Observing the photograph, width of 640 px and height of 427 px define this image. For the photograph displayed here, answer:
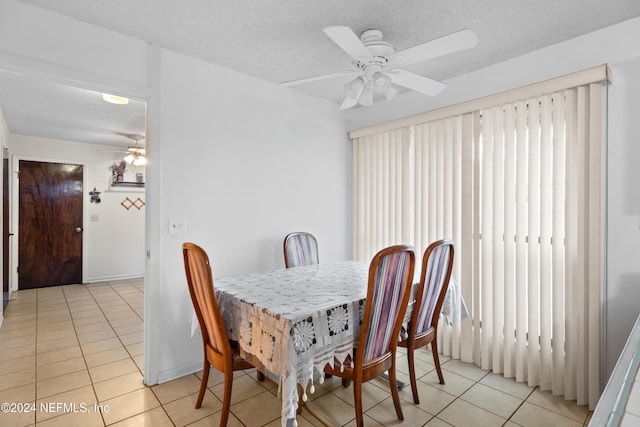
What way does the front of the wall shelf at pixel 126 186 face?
toward the camera

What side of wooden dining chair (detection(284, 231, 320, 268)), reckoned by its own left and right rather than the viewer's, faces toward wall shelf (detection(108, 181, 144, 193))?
back

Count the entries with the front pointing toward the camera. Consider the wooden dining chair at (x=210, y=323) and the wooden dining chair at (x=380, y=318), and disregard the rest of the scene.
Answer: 0

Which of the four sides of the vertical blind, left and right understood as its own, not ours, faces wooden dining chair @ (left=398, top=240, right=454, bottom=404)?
front

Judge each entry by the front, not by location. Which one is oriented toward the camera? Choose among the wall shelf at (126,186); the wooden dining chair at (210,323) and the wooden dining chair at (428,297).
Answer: the wall shelf

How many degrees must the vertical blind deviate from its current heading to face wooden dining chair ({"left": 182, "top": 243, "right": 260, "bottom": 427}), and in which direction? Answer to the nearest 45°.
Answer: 0° — it already faces it

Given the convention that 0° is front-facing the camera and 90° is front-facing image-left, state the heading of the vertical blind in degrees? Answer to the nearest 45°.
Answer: approximately 45°

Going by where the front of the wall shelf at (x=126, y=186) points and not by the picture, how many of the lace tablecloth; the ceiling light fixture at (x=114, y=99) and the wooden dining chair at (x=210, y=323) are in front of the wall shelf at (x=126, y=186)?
3

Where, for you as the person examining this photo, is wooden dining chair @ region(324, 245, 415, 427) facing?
facing away from the viewer and to the left of the viewer

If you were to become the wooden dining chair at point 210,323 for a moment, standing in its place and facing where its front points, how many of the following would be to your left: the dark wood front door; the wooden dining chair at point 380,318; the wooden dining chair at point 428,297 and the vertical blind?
1

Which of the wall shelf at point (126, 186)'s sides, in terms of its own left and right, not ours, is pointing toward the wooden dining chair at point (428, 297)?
front

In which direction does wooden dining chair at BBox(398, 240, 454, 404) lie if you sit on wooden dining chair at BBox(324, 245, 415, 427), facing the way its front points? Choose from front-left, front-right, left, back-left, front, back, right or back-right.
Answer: right

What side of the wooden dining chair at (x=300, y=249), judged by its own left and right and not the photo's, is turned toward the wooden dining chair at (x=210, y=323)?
right

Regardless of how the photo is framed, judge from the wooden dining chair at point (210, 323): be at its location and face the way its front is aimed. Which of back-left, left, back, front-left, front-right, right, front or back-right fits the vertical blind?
front-right

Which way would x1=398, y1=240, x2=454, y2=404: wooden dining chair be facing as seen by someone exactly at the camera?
facing away from the viewer and to the left of the viewer

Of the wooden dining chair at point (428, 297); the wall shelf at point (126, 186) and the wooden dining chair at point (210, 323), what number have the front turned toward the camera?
1

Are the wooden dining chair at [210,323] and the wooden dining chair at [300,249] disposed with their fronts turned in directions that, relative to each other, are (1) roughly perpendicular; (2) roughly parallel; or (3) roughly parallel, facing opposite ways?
roughly perpendicular

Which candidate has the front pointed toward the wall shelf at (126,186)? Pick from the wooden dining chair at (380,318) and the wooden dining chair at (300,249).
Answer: the wooden dining chair at (380,318)
